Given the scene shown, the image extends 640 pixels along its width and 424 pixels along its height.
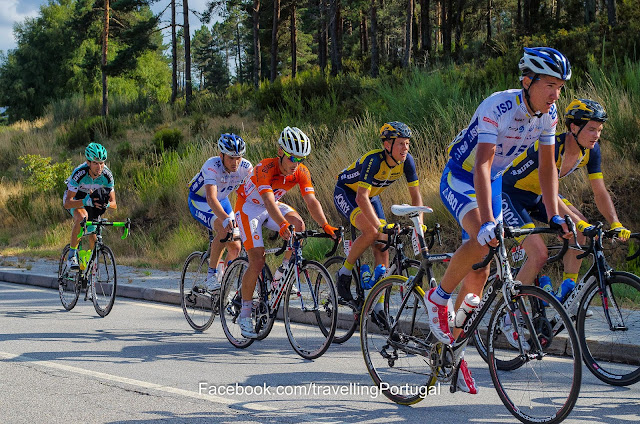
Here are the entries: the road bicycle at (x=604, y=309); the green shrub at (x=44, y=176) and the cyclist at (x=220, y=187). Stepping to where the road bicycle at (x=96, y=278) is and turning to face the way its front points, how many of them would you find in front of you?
2

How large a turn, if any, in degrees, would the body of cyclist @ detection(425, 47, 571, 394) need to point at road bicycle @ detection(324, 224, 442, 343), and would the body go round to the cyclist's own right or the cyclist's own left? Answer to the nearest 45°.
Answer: approximately 180°

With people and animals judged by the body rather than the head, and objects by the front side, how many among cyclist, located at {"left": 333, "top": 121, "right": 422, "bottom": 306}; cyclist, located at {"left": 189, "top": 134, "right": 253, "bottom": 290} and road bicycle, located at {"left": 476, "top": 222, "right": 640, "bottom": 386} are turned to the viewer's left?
0

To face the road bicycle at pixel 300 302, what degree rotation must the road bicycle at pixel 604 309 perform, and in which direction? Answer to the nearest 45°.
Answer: approximately 135° to its right

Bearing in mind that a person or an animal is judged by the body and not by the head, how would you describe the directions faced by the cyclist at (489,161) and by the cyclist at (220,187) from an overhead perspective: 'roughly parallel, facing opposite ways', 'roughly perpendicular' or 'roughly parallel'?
roughly parallel

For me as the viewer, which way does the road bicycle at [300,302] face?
facing the viewer and to the right of the viewer

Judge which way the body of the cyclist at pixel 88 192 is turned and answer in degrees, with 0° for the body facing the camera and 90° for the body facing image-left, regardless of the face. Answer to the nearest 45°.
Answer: approximately 315°

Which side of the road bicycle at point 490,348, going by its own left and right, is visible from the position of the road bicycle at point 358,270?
back

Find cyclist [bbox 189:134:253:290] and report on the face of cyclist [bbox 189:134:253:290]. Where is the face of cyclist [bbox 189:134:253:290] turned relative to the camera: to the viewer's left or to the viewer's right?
to the viewer's right

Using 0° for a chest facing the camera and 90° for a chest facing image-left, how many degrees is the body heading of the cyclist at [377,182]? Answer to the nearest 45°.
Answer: approximately 315°

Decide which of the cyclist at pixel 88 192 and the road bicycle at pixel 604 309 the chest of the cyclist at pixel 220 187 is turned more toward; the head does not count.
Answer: the road bicycle

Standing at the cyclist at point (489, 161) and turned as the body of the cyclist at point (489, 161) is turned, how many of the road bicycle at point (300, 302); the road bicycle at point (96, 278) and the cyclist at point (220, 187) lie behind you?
3
